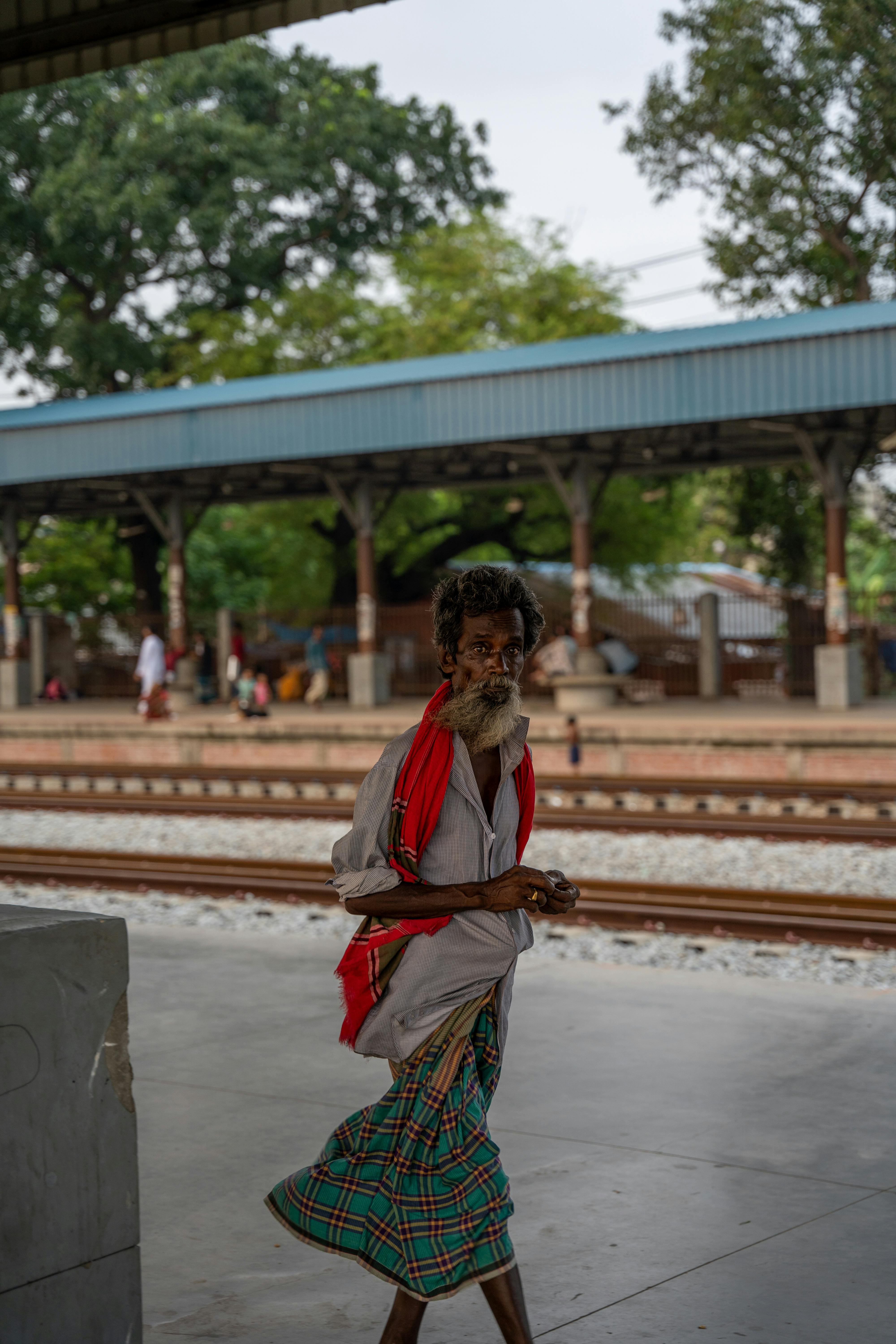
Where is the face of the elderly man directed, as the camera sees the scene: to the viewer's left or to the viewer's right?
to the viewer's right

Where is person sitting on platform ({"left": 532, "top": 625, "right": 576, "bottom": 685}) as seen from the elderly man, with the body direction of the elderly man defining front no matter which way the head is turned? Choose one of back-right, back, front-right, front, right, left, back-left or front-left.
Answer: back-left

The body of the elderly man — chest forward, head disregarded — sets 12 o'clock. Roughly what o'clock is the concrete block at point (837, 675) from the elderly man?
The concrete block is roughly at 8 o'clock from the elderly man.

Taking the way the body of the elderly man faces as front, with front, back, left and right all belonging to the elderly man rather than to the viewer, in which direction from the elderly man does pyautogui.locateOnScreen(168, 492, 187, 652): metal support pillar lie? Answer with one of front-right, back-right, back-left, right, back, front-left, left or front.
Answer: back-left

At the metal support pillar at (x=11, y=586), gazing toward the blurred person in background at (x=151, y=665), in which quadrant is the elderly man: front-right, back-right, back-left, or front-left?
front-right

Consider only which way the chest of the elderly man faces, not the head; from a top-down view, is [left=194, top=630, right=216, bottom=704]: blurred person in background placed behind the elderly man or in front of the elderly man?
behind

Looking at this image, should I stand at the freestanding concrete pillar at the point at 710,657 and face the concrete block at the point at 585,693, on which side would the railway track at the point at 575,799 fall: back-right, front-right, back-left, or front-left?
front-left

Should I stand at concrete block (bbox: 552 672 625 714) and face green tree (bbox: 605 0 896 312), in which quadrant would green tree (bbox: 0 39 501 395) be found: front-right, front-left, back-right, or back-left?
front-left

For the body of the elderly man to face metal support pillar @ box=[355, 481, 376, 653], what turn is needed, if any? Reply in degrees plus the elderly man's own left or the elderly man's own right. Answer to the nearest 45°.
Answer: approximately 135° to the elderly man's own left

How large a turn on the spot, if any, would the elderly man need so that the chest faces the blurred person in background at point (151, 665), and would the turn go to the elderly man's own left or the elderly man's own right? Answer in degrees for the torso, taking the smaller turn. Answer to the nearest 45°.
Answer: approximately 135° to the elderly man's own left

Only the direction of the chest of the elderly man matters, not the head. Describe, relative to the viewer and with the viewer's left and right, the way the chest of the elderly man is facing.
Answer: facing the viewer and to the right of the viewer
